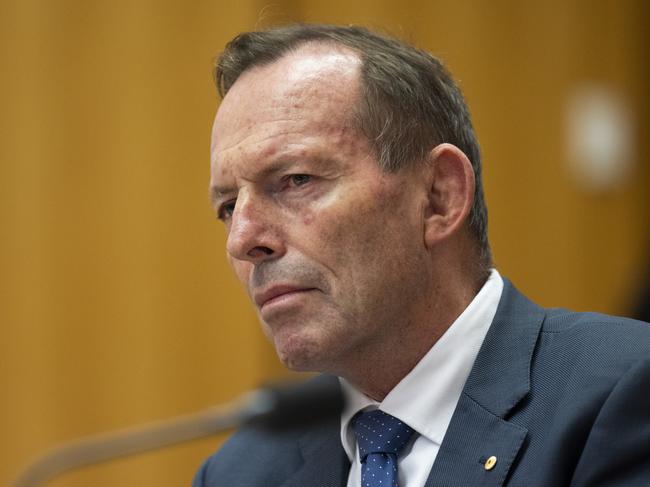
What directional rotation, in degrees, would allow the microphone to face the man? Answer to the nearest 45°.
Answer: approximately 45° to its left

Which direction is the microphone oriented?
to the viewer's right

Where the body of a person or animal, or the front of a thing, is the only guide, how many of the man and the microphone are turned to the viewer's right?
1
